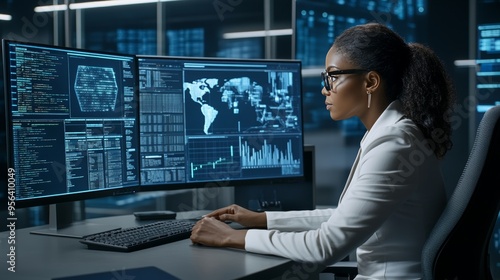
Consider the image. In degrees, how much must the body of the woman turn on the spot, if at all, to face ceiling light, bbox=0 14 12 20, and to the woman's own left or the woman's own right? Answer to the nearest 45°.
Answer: approximately 45° to the woman's own right

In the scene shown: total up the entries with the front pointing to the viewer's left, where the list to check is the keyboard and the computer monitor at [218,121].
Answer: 0

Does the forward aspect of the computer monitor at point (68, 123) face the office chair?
yes

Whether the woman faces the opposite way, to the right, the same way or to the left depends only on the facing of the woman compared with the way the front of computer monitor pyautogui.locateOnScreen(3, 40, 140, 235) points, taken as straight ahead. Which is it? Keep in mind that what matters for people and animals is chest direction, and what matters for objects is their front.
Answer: the opposite way

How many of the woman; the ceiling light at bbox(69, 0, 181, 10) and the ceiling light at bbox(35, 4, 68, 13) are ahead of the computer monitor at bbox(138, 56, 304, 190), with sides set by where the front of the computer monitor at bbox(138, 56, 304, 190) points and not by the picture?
1

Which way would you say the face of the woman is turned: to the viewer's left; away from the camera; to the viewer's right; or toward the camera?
to the viewer's left

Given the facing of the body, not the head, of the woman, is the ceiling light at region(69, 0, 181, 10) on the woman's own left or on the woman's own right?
on the woman's own right

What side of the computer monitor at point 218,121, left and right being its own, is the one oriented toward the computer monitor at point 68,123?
right

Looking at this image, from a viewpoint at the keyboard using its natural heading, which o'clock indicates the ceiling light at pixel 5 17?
The ceiling light is roughly at 7 o'clock from the keyboard.

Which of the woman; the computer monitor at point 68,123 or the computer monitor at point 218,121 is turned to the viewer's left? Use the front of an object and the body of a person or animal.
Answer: the woman

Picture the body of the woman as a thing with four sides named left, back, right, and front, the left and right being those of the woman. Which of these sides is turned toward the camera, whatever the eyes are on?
left

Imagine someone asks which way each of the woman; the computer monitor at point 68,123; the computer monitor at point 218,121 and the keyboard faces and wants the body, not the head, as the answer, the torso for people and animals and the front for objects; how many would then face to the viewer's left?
1

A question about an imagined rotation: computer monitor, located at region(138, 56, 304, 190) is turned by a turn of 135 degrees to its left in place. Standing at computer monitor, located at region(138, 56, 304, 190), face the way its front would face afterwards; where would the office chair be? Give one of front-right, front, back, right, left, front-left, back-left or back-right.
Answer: back-right

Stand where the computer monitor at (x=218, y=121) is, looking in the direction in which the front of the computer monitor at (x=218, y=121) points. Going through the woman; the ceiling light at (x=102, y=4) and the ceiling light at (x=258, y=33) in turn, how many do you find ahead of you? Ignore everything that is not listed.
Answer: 1
